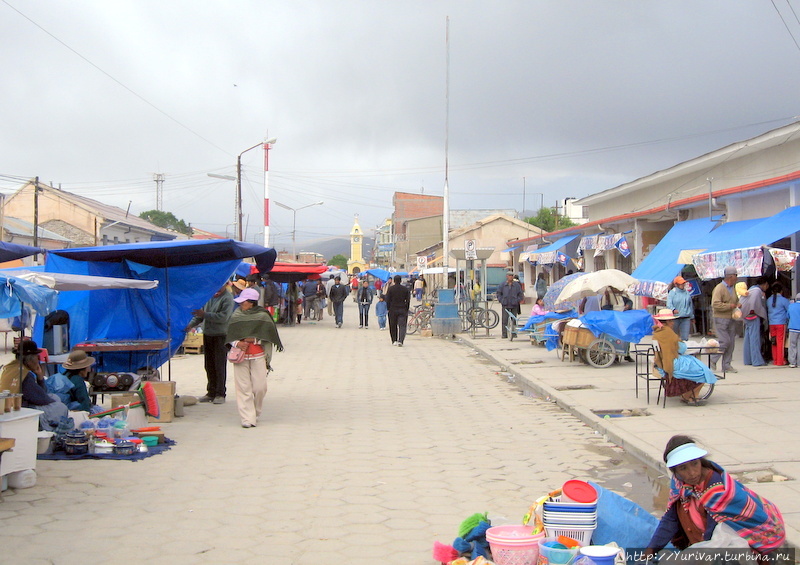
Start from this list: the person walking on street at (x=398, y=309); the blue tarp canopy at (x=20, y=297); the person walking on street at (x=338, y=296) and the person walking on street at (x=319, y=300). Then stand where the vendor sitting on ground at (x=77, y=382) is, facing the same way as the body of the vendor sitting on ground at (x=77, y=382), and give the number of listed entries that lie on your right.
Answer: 1

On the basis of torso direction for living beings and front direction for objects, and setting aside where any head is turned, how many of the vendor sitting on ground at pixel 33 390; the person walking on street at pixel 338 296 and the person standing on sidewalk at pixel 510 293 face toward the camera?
2

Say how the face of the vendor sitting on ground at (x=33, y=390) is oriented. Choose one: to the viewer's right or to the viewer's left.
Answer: to the viewer's right

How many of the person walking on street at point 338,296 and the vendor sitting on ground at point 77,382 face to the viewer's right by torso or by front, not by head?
1

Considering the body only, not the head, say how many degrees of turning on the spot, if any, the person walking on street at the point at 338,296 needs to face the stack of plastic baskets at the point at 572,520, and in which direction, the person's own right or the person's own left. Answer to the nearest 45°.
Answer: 0° — they already face it

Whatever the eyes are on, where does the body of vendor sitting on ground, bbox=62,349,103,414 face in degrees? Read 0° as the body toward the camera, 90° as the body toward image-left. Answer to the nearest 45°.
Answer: approximately 270°

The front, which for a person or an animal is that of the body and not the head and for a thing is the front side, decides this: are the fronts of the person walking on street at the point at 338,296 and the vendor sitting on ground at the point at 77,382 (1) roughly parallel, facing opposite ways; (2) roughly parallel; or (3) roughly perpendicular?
roughly perpendicular

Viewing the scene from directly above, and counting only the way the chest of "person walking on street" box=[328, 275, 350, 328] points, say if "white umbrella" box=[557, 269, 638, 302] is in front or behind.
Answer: in front

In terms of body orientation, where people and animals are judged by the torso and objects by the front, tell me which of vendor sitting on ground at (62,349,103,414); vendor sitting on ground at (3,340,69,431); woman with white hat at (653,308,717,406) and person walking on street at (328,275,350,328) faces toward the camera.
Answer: the person walking on street

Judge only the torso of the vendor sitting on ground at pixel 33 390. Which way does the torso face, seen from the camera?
to the viewer's right

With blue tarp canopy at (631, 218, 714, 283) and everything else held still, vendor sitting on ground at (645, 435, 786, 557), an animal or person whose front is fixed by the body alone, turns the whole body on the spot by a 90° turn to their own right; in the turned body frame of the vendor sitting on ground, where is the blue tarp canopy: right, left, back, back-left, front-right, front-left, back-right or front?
front-right
